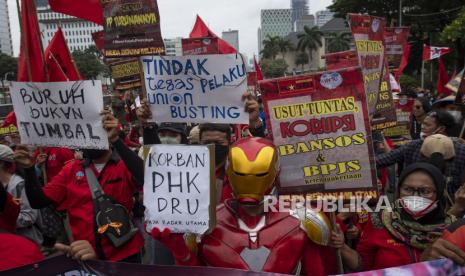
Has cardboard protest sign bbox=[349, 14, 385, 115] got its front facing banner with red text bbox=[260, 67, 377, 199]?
yes

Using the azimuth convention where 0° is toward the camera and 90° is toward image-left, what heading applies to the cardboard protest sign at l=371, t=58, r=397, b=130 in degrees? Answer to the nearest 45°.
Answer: approximately 0°

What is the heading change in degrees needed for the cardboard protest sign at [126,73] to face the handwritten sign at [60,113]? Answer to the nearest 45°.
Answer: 0° — it already faces it

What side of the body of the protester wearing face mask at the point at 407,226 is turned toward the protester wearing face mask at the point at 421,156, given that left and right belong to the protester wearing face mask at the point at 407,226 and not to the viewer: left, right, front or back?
back

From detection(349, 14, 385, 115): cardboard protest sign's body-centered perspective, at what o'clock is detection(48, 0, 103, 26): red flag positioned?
The red flag is roughly at 2 o'clock from the cardboard protest sign.

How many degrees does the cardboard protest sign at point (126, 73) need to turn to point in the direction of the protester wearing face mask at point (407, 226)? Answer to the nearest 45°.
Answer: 0° — it already faces them
